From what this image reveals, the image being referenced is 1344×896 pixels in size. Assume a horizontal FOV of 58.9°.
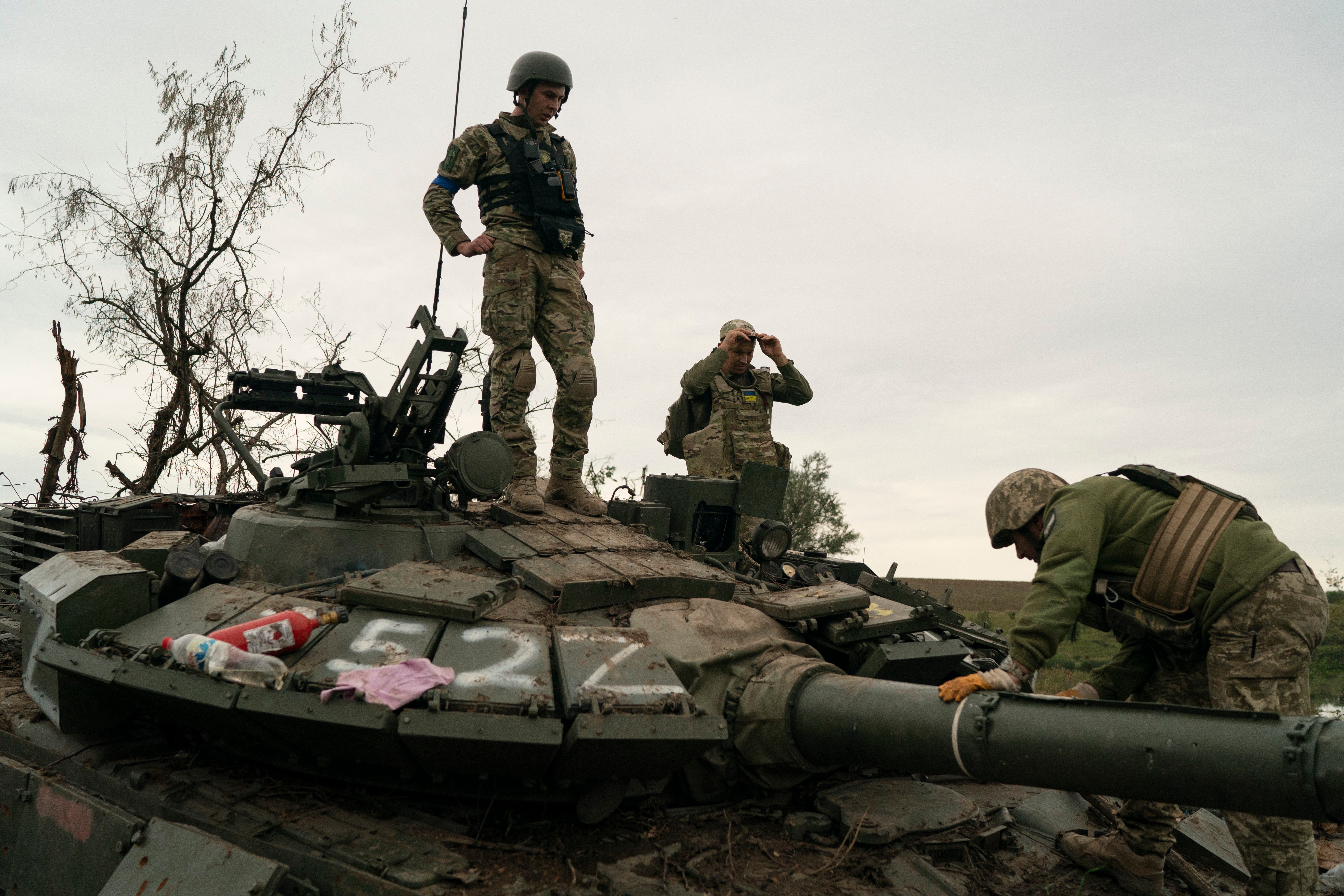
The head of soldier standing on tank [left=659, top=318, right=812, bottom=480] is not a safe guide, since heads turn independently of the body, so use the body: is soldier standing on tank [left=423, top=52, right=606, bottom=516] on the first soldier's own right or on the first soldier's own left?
on the first soldier's own right

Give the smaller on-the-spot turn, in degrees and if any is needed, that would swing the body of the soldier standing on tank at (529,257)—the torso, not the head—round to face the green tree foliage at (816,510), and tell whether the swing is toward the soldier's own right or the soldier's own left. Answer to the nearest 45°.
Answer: approximately 90° to the soldier's own left

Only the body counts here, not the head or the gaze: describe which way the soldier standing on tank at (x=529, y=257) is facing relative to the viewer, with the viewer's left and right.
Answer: facing the viewer and to the right of the viewer

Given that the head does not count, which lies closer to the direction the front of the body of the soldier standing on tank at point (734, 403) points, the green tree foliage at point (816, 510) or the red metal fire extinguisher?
the red metal fire extinguisher

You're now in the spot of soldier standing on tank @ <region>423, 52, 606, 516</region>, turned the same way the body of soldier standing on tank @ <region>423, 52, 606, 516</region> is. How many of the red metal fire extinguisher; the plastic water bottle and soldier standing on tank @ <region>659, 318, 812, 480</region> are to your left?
1

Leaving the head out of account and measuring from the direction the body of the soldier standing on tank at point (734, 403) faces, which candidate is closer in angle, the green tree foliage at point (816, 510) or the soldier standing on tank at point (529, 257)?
the soldier standing on tank

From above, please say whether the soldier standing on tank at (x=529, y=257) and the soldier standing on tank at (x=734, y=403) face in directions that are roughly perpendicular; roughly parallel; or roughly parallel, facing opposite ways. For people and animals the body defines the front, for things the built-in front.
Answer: roughly parallel

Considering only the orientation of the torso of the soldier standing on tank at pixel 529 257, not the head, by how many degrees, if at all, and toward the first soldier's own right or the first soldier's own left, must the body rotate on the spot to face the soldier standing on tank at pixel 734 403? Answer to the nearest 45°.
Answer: approximately 90° to the first soldier's own left

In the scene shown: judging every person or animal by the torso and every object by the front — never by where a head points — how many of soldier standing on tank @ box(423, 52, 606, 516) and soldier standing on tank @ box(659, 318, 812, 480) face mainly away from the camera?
0

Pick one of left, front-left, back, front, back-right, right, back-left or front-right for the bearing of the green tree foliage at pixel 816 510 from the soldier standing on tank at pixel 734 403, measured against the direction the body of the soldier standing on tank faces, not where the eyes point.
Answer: back-left
